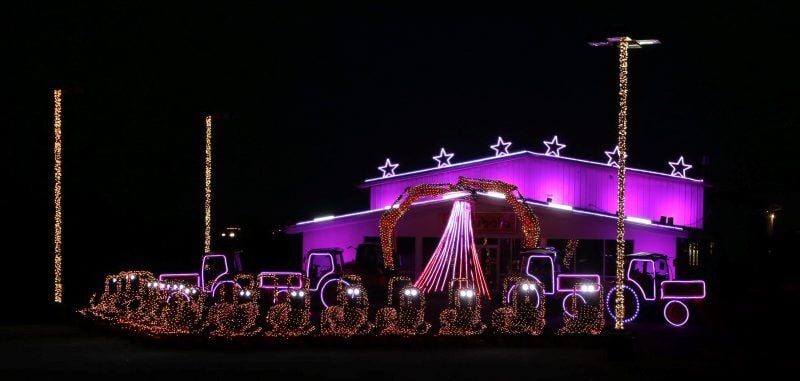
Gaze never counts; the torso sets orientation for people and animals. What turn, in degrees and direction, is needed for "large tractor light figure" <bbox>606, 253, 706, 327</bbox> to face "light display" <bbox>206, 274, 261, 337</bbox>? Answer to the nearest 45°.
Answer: approximately 135° to its right

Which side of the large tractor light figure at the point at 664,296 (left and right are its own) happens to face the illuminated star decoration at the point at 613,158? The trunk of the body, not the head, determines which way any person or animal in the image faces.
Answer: left

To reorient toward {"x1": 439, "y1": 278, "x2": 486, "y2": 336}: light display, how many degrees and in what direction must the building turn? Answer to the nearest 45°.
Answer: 0° — it already faces it

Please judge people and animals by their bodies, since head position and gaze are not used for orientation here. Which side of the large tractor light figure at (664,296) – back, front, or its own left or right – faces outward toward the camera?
right

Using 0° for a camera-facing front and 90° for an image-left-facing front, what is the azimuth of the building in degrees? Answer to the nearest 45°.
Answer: approximately 0°

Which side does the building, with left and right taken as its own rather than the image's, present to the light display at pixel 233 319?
front
